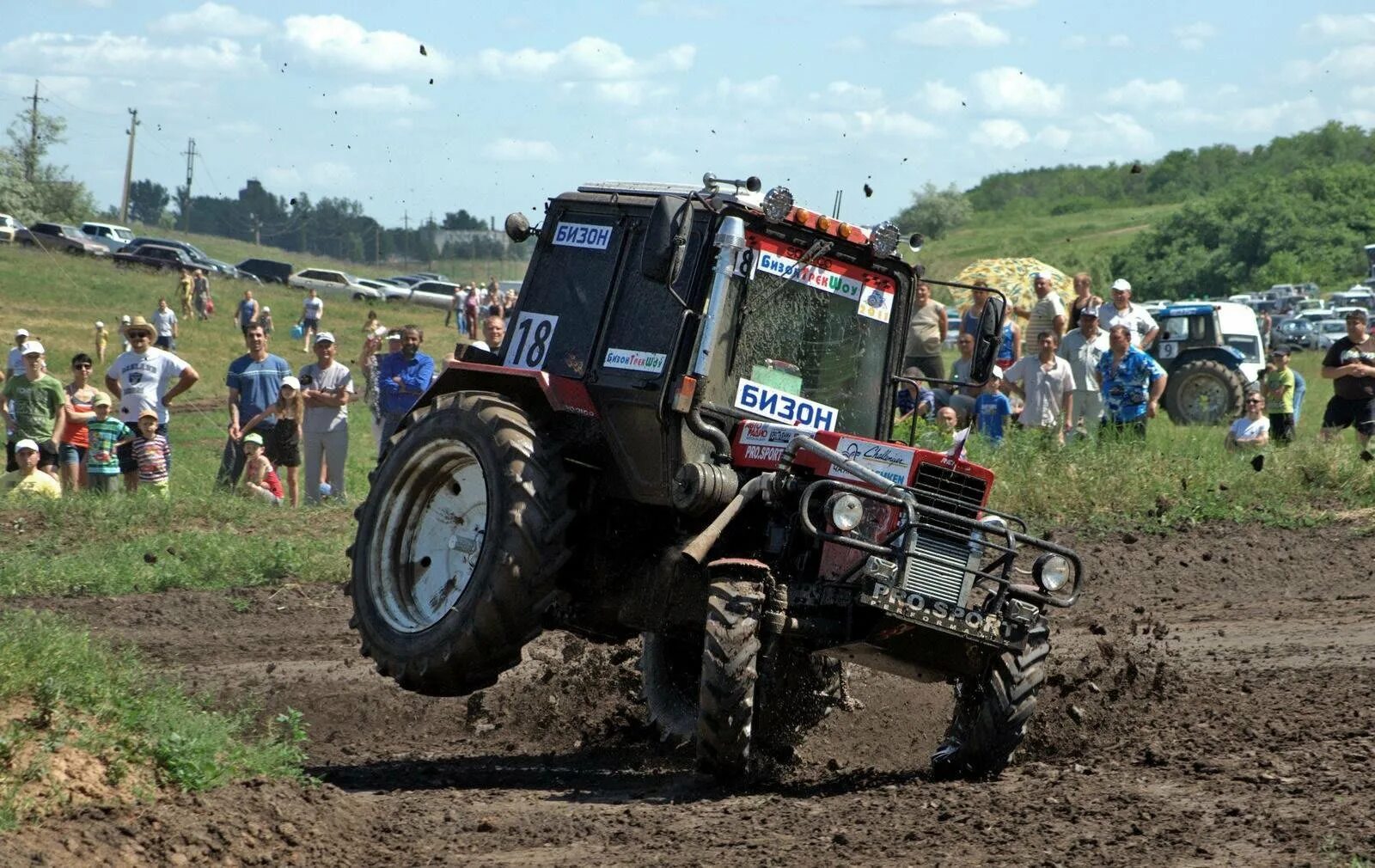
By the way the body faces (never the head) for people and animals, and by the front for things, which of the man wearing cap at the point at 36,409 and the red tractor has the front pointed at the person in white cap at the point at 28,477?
the man wearing cap

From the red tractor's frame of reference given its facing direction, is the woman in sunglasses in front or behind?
behind

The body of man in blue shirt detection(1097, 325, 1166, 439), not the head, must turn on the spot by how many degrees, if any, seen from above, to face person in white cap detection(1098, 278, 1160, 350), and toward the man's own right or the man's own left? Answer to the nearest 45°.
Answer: approximately 135° to the man's own right

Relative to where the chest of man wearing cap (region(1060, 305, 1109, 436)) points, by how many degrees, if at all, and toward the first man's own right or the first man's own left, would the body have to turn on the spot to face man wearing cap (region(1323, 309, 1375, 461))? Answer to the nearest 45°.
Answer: approximately 90° to the first man's own left

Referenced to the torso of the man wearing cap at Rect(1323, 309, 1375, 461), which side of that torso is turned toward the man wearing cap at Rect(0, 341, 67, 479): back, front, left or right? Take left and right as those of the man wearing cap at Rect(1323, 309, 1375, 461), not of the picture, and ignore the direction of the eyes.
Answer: right

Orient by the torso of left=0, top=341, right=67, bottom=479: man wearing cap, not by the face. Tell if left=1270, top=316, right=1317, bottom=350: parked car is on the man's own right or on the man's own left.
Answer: on the man's own left

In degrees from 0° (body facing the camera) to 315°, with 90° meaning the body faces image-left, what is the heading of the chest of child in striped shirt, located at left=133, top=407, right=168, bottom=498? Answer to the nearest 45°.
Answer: approximately 0°

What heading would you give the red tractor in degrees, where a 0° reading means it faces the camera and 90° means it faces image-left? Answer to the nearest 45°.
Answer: approximately 315°
